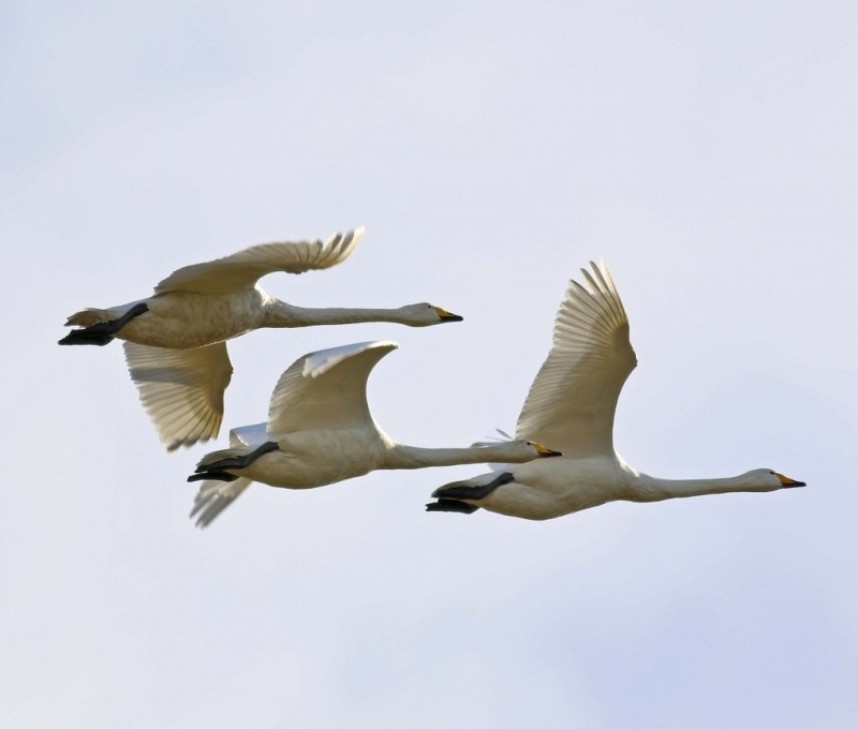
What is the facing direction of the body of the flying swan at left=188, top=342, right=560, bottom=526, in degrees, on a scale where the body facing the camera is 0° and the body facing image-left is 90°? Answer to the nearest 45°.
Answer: approximately 270°

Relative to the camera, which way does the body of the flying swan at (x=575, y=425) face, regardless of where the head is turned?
to the viewer's right

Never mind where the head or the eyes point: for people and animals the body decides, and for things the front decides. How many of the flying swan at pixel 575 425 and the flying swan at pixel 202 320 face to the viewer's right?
2

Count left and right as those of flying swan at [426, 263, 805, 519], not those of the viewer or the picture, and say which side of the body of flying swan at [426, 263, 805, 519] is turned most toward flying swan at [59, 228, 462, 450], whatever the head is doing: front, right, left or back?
back

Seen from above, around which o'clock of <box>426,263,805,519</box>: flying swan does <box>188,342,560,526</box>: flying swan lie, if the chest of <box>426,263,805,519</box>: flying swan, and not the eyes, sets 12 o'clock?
<box>188,342,560,526</box>: flying swan is roughly at 5 o'clock from <box>426,263,805,519</box>: flying swan.

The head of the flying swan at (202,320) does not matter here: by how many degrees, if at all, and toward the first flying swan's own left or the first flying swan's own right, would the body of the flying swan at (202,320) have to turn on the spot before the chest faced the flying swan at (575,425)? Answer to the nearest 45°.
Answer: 0° — it already faces it

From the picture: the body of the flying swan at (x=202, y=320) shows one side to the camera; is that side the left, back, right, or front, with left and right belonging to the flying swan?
right
